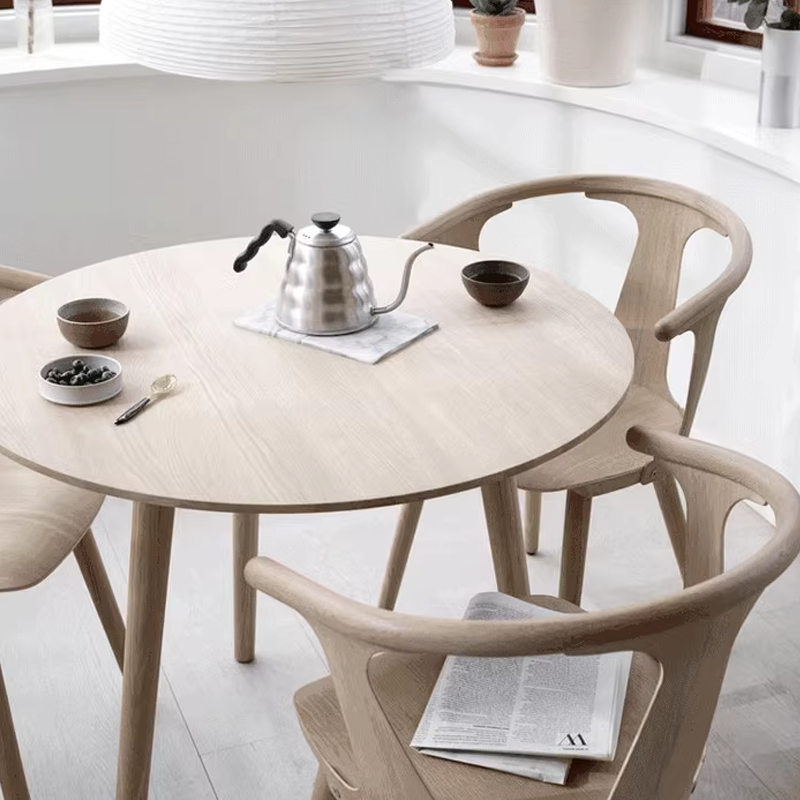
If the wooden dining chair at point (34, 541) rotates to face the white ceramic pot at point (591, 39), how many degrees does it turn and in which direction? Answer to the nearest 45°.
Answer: approximately 90° to its left

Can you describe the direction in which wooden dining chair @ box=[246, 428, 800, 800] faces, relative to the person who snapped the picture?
facing away from the viewer and to the left of the viewer

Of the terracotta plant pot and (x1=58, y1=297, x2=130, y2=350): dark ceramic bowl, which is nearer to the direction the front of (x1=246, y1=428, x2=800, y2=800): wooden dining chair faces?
the dark ceramic bowl

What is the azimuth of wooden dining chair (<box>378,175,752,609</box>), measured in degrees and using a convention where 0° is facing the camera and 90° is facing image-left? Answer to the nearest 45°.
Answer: approximately 45°

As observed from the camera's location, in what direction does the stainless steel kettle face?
facing to the right of the viewer
